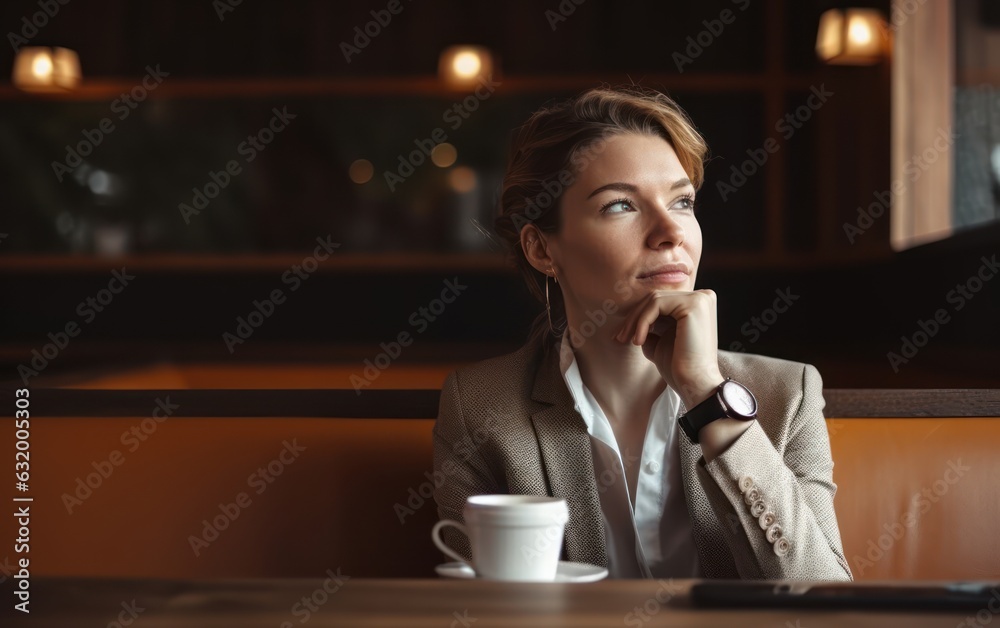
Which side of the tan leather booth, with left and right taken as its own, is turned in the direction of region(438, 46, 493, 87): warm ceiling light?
back

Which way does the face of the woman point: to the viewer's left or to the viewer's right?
to the viewer's right

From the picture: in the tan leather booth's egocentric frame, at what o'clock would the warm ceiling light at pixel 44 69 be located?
The warm ceiling light is roughly at 5 o'clock from the tan leather booth.

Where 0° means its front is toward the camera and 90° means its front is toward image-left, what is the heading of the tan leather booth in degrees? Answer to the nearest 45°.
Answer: approximately 0°

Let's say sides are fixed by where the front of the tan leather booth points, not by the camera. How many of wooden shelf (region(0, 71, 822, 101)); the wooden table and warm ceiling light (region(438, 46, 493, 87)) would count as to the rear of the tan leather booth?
2

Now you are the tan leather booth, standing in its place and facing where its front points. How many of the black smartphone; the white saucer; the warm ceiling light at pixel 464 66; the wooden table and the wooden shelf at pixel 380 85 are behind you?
2

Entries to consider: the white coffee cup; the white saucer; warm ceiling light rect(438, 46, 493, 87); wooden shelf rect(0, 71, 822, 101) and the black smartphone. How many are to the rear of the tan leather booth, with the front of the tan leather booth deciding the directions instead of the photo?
2

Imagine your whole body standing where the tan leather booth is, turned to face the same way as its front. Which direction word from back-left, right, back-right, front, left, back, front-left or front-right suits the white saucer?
front-left

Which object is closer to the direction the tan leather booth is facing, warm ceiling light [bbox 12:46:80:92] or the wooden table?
the wooden table

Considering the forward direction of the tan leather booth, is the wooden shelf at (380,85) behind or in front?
behind

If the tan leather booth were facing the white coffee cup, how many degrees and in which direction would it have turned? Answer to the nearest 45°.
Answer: approximately 45° to its left

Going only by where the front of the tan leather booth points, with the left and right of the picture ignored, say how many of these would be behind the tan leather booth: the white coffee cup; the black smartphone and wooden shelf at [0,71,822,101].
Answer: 1
